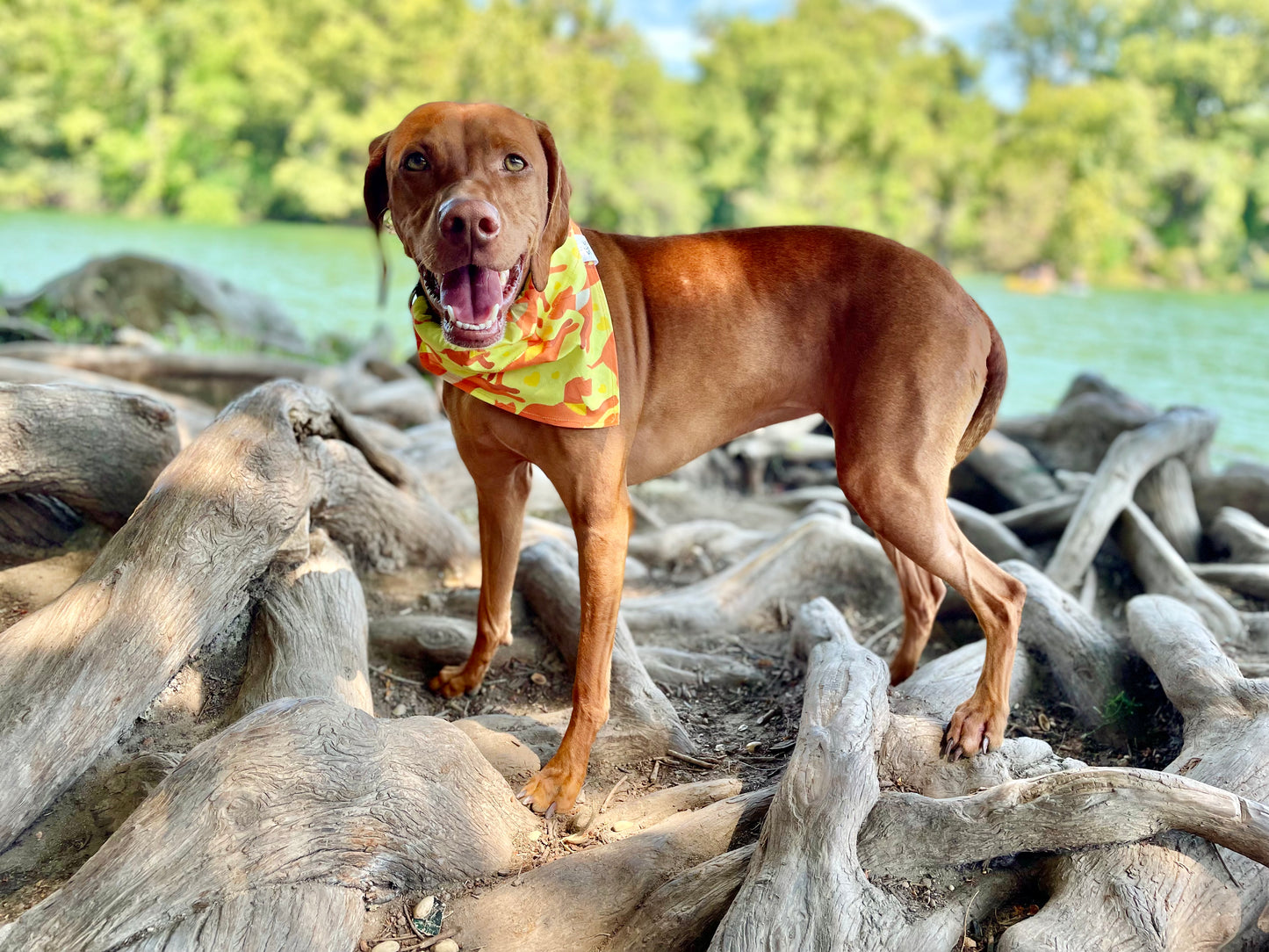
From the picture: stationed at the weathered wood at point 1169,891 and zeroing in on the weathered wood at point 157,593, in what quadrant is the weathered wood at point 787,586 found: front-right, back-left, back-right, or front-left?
front-right

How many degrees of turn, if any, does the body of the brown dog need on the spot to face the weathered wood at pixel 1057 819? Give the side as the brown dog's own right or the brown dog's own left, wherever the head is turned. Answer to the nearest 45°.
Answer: approximately 90° to the brown dog's own left

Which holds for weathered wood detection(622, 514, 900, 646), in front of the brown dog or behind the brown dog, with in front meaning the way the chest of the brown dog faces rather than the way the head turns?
behind

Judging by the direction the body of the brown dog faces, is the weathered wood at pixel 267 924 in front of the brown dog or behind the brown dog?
in front

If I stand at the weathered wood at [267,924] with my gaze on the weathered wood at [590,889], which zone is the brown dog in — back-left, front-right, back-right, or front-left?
front-left

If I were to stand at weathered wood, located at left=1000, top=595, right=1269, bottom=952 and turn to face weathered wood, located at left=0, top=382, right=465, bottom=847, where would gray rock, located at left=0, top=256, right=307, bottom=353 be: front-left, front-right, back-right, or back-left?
front-right
